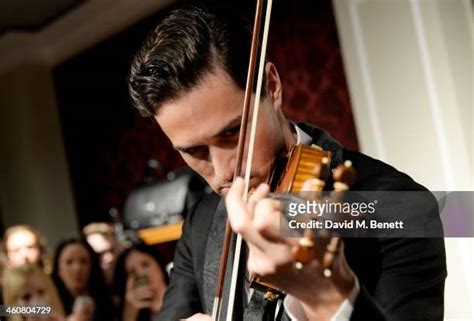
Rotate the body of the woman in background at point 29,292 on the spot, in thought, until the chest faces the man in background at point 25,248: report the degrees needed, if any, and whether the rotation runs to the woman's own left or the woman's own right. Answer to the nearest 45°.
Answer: approximately 135° to the woman's own left

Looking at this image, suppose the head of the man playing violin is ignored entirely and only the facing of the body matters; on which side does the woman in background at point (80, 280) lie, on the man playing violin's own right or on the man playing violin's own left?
on the man playing violin's own right

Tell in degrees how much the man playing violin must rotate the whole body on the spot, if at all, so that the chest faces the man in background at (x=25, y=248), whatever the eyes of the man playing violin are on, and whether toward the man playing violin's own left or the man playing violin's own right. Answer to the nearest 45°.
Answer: approximately 90° to the man playing violin's own right

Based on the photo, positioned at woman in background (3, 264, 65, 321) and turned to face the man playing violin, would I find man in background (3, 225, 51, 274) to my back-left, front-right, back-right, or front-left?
back-left

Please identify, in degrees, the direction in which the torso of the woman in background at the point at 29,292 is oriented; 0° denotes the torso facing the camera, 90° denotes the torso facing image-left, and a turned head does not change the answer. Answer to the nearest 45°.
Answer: approximately 315°

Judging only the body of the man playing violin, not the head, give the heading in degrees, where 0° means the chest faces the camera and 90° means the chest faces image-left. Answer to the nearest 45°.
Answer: approximately 45°
